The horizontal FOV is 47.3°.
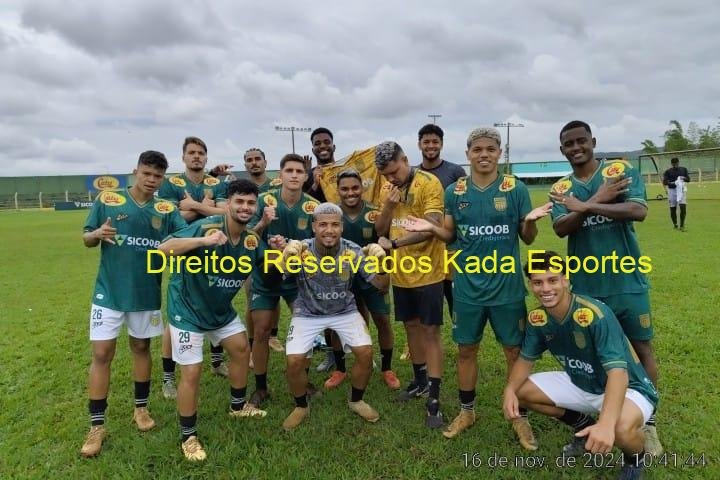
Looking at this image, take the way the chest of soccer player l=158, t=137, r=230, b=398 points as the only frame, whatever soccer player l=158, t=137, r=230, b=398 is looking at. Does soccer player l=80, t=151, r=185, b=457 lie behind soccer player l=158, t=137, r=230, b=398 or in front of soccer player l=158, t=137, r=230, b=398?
in front

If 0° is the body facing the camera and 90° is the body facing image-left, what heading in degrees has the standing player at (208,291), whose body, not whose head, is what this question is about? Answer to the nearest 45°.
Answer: approximately 315°

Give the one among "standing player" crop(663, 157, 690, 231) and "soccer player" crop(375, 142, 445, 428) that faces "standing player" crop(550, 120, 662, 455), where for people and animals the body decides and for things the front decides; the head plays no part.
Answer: "standing player" crop(663, 157, 690, 231)

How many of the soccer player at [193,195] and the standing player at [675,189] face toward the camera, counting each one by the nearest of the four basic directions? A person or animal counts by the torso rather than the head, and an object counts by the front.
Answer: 2

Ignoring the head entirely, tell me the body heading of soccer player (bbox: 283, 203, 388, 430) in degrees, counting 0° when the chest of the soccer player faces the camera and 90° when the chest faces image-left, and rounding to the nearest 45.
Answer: approximately 0°

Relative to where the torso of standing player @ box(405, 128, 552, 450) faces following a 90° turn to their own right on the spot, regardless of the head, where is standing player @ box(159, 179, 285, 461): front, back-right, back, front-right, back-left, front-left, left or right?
front
